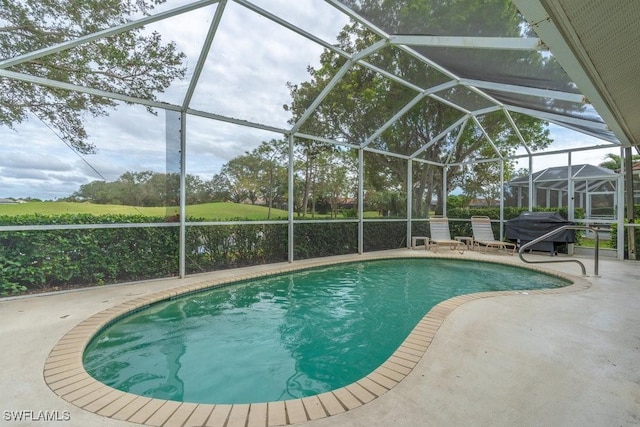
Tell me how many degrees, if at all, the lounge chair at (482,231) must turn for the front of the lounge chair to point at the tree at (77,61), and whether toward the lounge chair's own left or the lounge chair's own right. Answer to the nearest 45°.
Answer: approximately 90° to the lounge chair's own right

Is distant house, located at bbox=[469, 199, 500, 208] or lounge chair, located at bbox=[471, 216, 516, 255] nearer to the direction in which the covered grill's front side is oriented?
the lounge chair

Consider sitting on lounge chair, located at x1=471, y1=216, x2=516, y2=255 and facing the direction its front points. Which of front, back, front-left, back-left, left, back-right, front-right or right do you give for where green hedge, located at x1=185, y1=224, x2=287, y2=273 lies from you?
right

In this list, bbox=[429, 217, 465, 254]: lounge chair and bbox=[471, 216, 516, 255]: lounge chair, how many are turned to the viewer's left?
0

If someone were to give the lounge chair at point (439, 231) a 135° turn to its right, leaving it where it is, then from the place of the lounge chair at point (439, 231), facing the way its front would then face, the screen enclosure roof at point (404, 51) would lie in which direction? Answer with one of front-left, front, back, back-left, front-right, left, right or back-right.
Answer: left

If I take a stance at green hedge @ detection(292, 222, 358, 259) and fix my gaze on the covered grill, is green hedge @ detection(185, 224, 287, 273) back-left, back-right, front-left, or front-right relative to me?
back-right

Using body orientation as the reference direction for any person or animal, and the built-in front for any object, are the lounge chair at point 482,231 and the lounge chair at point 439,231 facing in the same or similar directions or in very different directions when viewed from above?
same or similar directions

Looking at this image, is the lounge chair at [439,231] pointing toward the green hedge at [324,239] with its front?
no

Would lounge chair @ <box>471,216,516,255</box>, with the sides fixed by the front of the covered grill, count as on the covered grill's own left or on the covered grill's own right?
on the covered grill's own right

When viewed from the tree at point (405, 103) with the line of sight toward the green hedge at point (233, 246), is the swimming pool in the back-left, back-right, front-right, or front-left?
front-left

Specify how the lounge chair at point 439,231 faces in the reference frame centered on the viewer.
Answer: facing the viewer and to the right of the viewer

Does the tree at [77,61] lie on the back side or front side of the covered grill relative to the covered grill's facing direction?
on the front side

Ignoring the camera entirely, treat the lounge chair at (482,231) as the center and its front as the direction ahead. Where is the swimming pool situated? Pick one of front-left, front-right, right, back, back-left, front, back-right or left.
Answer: front-right
